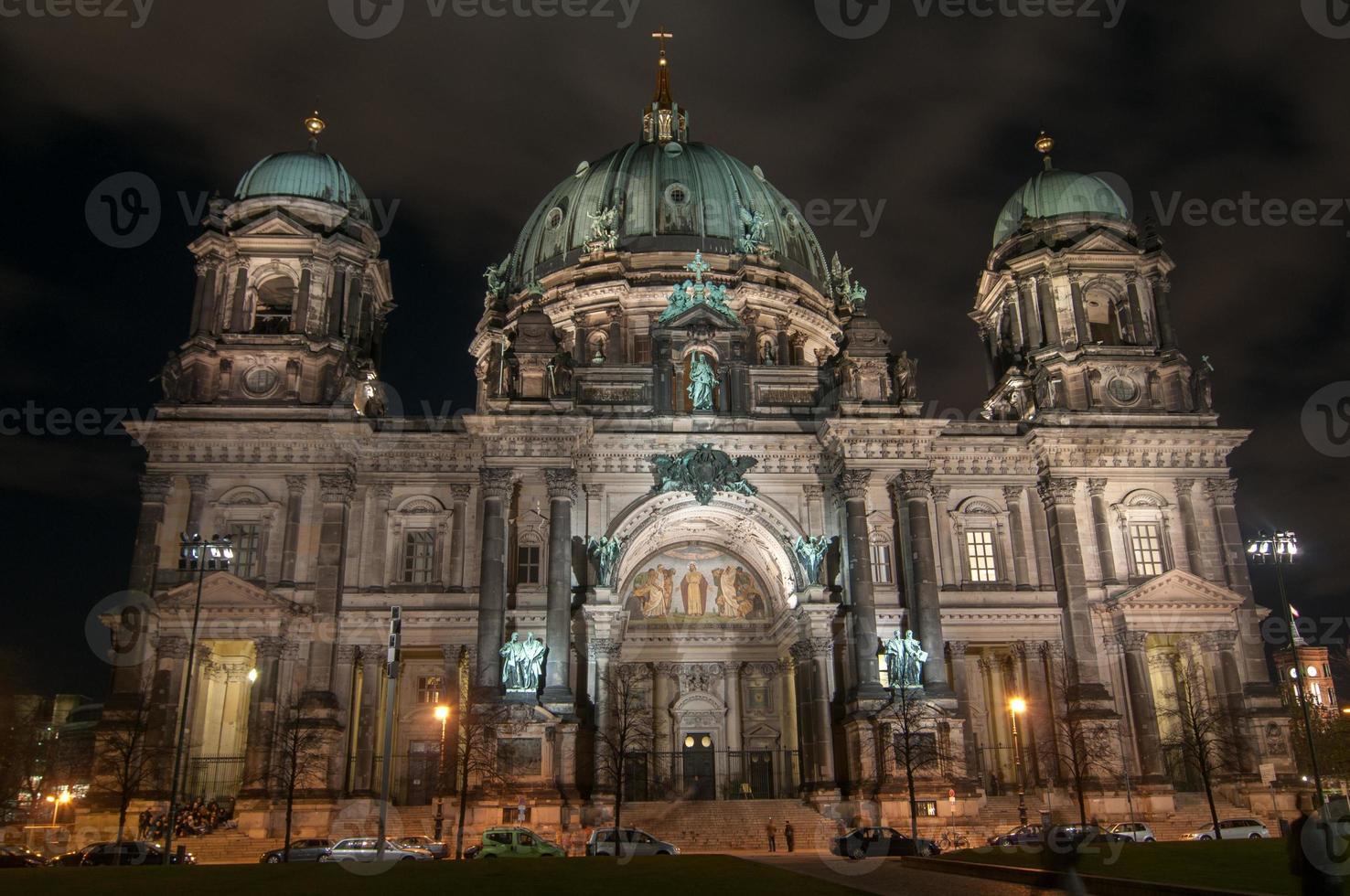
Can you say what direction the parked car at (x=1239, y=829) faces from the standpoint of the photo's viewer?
facing to the left of the viewer

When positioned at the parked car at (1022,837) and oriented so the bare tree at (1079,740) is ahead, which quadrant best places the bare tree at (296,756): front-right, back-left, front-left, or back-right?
back-left

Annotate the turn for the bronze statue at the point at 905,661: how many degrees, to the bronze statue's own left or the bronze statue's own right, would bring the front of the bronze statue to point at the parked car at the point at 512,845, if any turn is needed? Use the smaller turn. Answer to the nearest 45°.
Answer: approximately 45° to the bronze statue's own right

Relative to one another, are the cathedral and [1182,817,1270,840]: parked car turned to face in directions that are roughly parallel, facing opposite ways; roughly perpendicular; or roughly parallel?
roughly perpendicular

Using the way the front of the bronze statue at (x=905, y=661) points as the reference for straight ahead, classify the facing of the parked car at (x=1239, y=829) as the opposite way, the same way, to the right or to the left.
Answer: to the right

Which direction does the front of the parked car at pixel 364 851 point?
to the viewer's right
